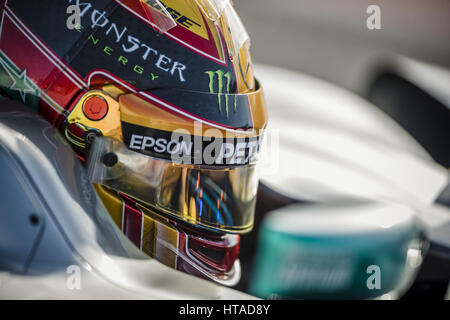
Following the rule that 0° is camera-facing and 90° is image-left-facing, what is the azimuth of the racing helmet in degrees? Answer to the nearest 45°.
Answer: approximately 270°
